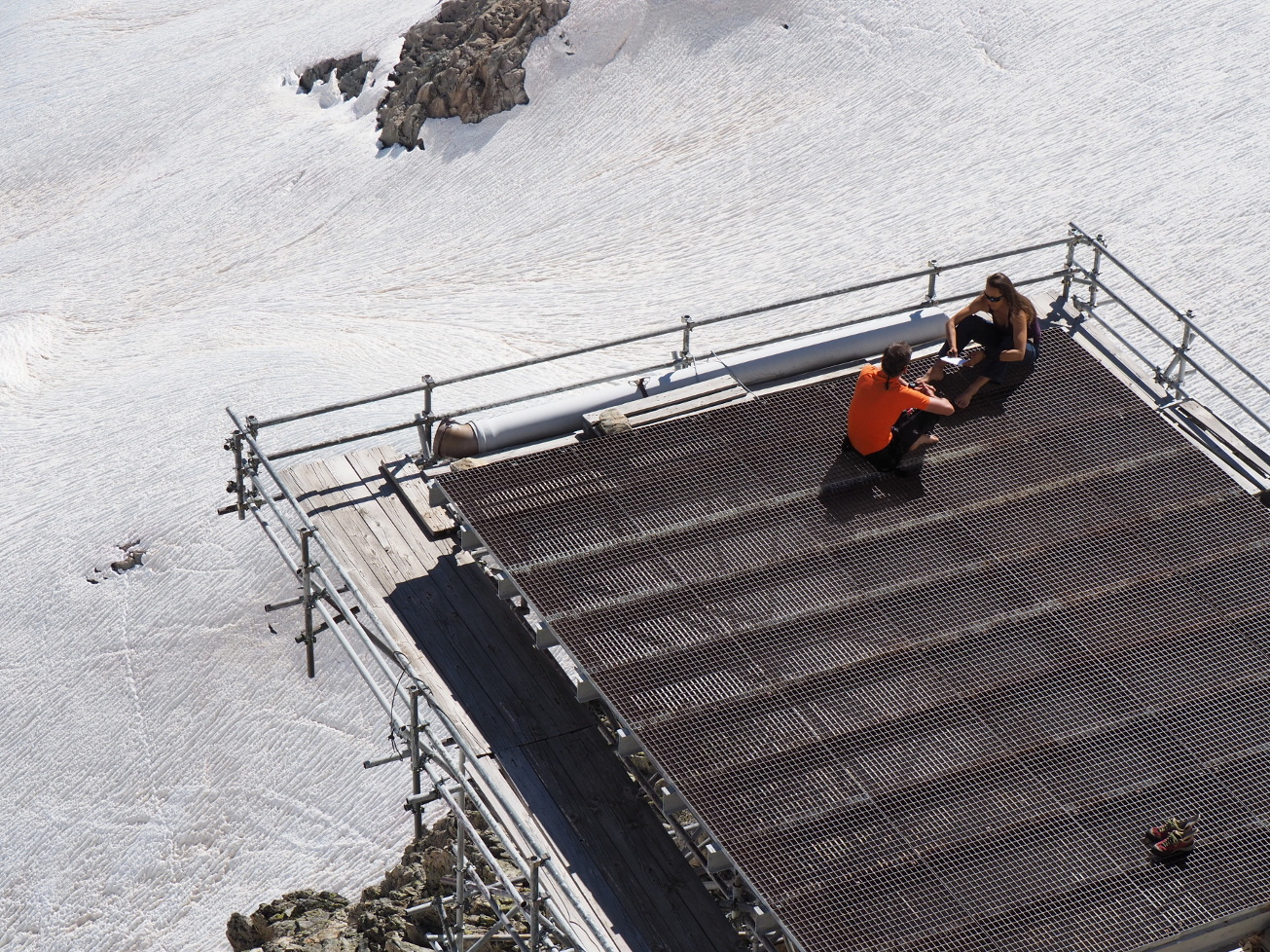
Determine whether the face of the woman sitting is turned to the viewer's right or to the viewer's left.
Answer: to the viewer's left

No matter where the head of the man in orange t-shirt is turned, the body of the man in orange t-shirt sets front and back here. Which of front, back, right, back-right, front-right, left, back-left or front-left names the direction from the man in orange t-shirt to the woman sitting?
front

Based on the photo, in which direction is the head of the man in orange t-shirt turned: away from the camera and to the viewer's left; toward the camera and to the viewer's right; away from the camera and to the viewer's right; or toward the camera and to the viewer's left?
away from the camera and to the viewer's right

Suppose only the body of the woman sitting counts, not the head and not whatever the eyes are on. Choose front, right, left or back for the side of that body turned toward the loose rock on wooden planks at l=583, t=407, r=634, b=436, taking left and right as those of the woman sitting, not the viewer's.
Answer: front

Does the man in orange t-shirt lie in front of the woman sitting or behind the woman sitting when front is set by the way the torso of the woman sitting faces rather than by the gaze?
in front

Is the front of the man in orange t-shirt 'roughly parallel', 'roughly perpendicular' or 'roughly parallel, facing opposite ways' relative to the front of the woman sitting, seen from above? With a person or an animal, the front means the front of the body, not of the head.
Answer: roughly parallel, facing opposite ways

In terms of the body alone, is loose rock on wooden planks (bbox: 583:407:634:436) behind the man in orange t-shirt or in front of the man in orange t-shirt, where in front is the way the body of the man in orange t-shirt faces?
behind

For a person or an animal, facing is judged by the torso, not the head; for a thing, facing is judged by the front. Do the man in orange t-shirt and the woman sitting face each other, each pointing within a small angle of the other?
yes

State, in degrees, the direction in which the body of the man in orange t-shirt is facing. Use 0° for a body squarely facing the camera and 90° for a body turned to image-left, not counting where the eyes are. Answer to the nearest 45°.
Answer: approximately 225°

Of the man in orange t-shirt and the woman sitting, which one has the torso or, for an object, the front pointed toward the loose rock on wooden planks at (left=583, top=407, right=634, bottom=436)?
the woman sitting

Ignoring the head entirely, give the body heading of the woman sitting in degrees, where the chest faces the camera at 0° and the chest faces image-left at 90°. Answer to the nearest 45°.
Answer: approximately 45°
